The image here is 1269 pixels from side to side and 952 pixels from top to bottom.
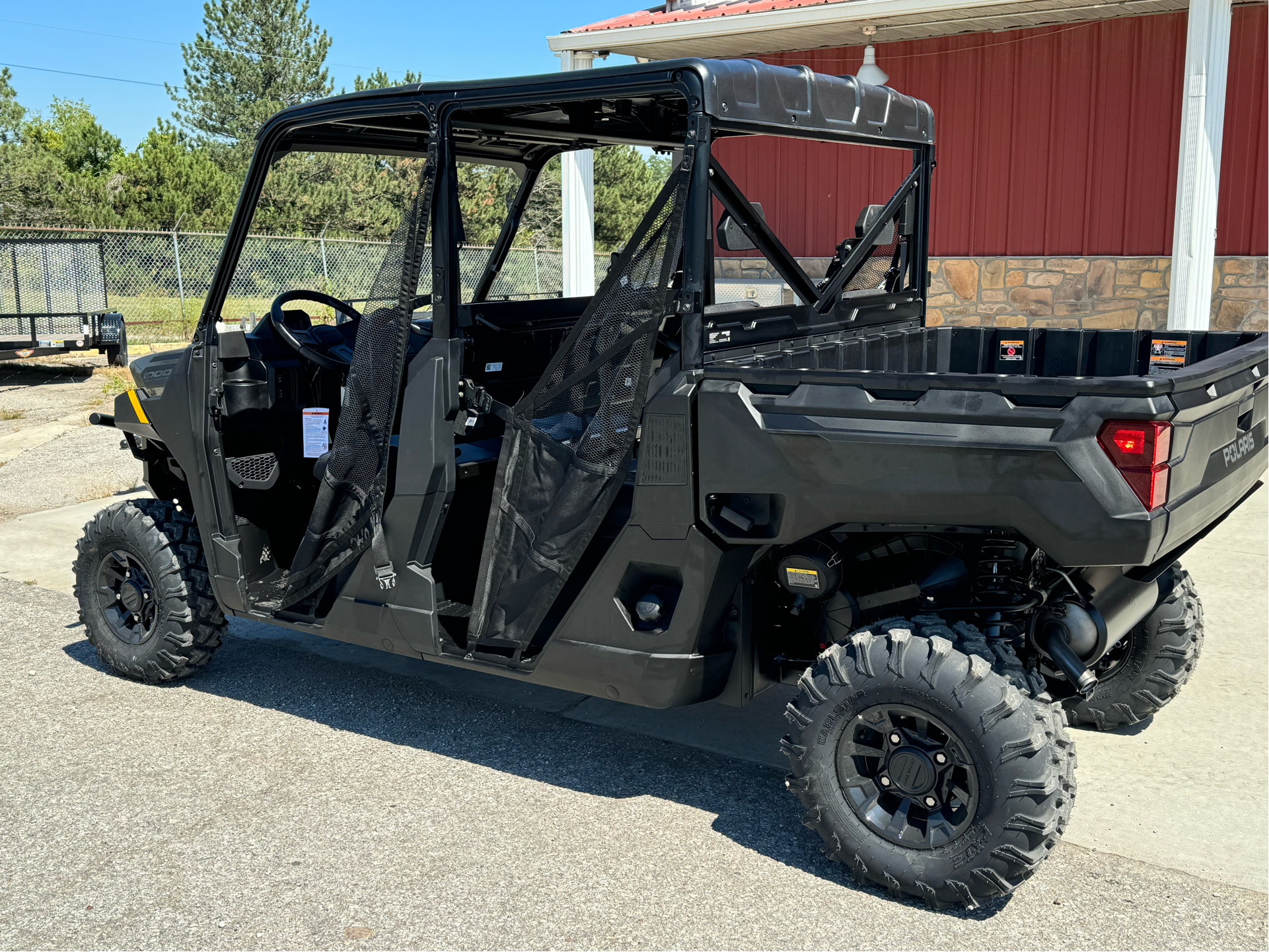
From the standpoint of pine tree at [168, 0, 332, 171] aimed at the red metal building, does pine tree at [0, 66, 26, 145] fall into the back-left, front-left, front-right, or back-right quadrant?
back-right

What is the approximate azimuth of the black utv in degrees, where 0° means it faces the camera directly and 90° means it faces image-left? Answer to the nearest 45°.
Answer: approximately 135°

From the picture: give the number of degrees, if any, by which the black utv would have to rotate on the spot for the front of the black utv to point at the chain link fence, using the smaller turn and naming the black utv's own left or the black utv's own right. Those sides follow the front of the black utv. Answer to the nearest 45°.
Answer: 0° — it already faces it

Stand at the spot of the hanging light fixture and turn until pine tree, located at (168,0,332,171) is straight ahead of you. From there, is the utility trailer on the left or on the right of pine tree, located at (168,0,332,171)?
left

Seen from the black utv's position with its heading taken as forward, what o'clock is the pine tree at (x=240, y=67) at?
The pine tree is roughly at 1 o'clock from the black utv.

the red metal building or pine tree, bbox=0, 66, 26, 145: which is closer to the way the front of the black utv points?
the pine tree

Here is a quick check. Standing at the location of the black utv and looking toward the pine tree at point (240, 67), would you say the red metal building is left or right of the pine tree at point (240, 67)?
right

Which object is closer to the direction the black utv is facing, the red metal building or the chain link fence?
the chain link fence

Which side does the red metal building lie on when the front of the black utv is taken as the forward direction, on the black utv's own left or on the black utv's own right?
on the black utv's own right

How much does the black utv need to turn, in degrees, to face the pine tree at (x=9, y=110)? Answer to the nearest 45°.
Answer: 0° — it already faces it

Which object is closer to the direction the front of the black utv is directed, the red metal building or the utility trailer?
the utility trailer

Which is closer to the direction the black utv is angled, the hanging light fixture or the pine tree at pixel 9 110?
the pine tree

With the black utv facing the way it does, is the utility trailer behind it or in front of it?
in front

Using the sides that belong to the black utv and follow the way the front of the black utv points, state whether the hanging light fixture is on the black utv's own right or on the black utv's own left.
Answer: on the black utv's own right
